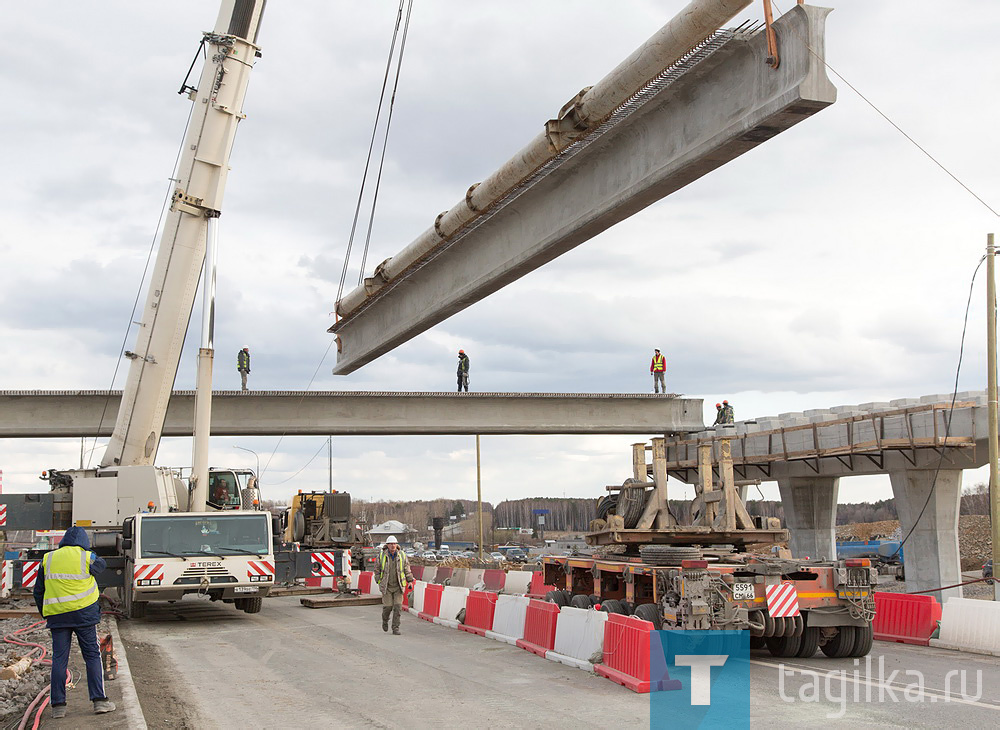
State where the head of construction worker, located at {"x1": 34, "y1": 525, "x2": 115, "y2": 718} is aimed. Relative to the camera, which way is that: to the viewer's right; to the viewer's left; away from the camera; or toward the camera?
away from the camera

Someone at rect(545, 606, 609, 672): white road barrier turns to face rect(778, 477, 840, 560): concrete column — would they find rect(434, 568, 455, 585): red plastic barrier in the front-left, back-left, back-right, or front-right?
front-left

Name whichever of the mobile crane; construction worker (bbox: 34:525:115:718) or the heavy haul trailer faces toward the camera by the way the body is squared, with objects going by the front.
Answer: the mobile crane

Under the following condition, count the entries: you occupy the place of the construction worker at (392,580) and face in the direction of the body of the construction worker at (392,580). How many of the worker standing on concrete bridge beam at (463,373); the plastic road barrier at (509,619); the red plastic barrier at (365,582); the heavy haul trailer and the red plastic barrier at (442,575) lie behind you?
3

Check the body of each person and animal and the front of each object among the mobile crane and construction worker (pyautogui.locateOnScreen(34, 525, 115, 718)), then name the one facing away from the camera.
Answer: the construction worker

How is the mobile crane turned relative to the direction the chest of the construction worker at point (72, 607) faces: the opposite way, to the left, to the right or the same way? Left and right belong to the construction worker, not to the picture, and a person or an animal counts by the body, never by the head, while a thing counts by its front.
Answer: the opposite way

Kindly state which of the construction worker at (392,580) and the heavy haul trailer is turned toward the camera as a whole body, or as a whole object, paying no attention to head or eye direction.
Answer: the construction worker

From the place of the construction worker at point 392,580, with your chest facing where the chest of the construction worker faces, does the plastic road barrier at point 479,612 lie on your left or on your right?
on your left

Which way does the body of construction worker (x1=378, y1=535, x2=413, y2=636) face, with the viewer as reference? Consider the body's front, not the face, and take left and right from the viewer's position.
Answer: facing the viewer

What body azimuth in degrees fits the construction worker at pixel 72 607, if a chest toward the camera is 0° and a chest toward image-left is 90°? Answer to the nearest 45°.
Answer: approximately 180°

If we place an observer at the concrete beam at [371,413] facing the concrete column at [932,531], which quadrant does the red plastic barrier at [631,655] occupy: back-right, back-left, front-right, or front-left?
front-right

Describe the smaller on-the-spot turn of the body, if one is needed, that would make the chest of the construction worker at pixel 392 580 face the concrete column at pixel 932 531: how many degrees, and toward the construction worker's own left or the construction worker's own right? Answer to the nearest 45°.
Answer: approximately 135° to the construction worker's own left

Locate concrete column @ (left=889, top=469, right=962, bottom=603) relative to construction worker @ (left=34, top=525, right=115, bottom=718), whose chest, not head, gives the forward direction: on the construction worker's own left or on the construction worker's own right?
on the construction worker's own right

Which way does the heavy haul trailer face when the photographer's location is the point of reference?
facing away from the viewer and to the left of the viewer

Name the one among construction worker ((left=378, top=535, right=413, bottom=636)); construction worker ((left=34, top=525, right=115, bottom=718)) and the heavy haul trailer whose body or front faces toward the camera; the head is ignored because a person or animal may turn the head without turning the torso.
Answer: construction worker ((left=378, top=535, right=413, bottom=636))
